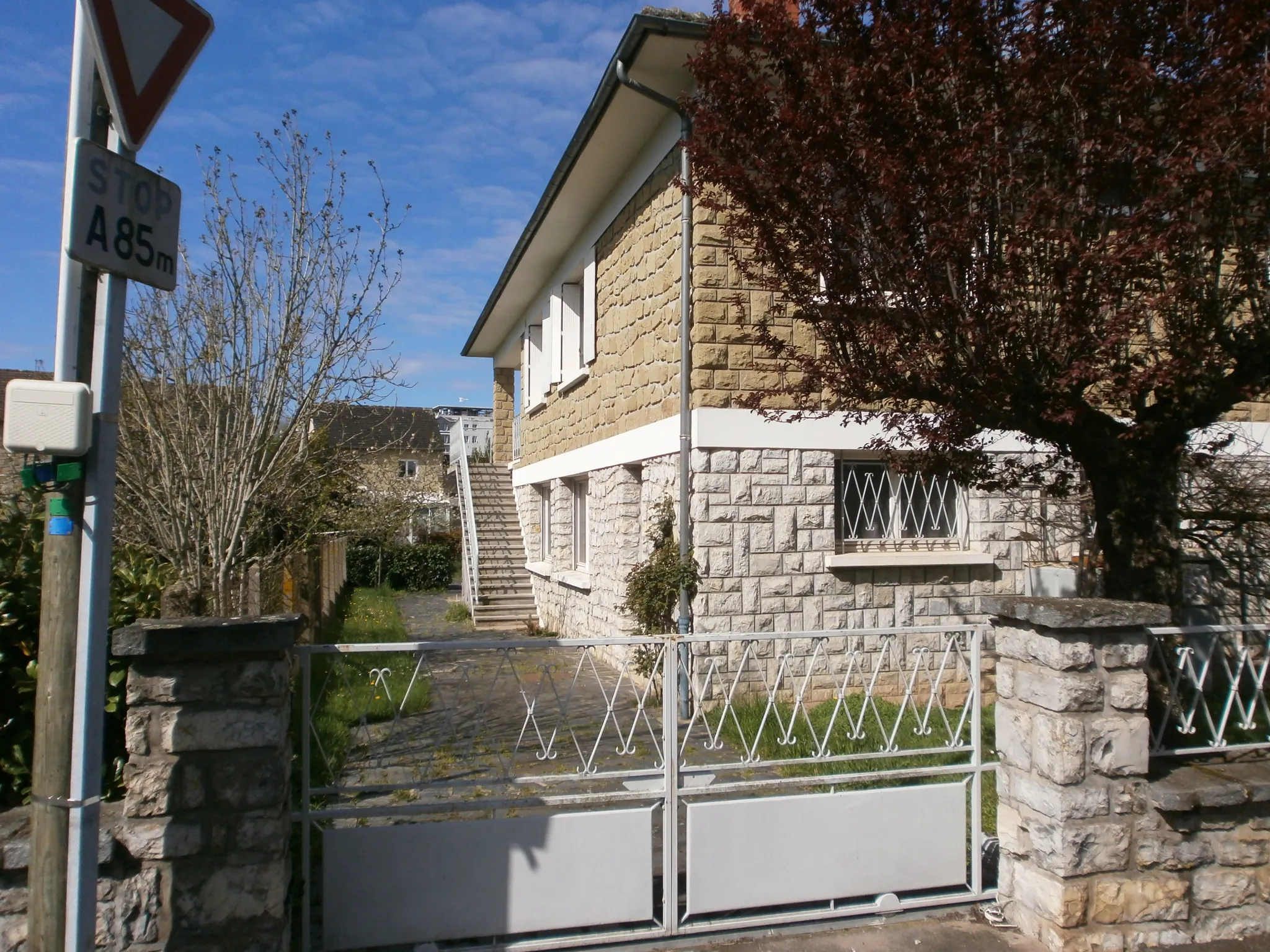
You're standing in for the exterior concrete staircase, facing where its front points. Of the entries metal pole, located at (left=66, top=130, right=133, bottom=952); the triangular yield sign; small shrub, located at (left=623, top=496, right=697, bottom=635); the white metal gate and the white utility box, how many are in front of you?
5

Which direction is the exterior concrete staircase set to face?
toward the camera

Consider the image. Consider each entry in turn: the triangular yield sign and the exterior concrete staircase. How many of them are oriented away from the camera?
0

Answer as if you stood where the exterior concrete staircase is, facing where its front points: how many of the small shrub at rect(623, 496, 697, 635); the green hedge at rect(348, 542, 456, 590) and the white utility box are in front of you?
2

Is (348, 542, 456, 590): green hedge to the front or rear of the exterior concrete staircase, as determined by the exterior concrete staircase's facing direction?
to the rear

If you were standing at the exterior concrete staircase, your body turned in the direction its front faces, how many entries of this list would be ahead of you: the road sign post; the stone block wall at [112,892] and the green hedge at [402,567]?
2

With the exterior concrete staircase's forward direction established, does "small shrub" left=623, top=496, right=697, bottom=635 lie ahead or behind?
ahead

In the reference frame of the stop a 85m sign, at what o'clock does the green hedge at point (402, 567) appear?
The green hedge is roughly at 8 o'clock from the stop a 85m sign.

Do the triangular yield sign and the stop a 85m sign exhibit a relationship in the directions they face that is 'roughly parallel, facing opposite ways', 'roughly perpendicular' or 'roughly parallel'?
roughly parallel

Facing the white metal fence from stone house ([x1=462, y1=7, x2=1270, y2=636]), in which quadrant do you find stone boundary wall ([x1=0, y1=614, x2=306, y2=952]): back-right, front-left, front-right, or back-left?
front-right

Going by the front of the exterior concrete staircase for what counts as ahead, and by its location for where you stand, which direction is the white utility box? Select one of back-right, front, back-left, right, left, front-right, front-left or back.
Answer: front

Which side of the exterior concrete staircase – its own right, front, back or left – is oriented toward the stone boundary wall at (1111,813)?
front

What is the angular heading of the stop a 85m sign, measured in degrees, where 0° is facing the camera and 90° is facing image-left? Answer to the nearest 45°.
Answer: approximately 315°

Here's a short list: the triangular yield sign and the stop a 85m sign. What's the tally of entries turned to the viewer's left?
0
